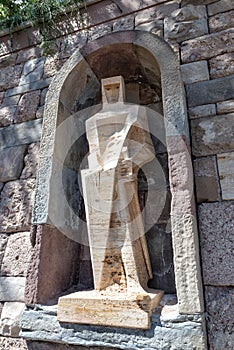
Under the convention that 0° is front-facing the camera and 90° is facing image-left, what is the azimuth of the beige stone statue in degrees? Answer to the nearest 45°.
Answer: approximately 0°
